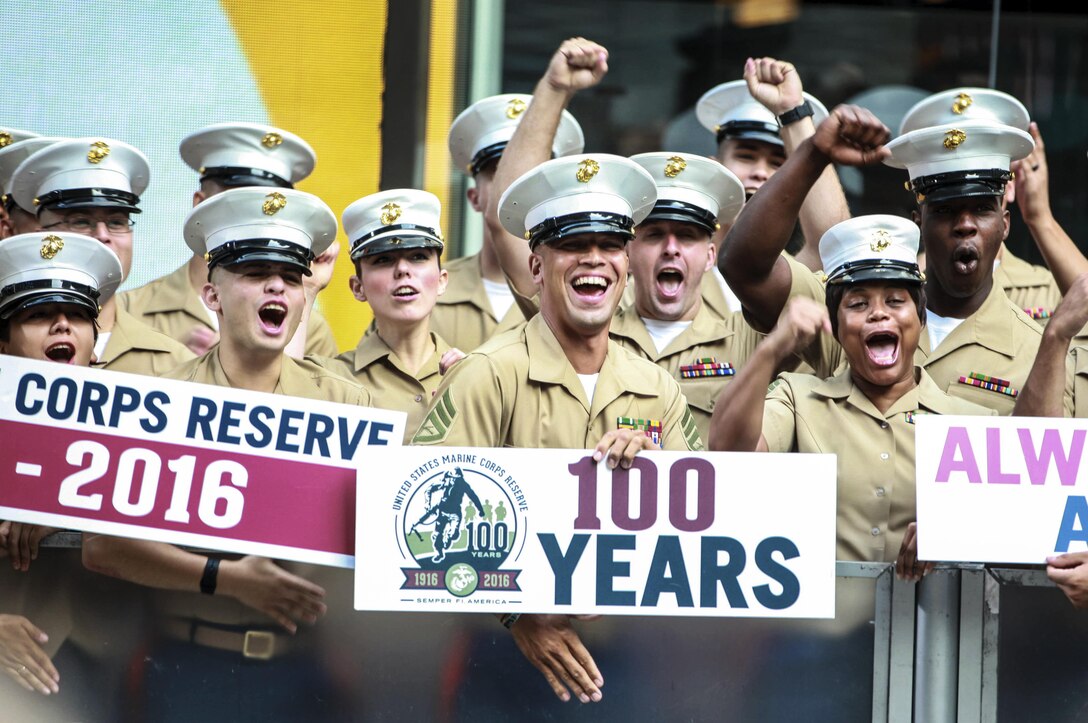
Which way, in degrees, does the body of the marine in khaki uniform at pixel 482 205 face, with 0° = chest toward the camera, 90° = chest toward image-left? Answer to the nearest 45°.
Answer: approximately 0°

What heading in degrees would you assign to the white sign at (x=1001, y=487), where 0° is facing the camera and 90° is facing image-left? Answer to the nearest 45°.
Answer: approximately 0°

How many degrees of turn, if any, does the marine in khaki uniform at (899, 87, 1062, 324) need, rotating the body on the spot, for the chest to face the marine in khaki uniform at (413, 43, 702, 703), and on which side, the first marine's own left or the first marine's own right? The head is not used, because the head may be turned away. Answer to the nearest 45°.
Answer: approximately 45° to the first marine's own right
